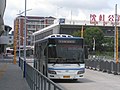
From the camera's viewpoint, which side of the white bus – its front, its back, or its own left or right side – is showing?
front
